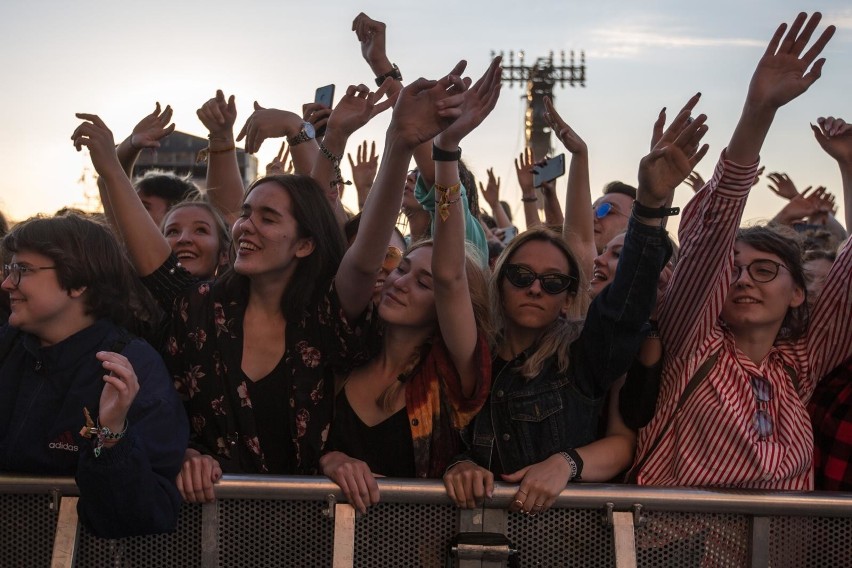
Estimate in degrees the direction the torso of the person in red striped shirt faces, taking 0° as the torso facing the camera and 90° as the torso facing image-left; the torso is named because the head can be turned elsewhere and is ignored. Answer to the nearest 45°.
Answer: approximately 0°
